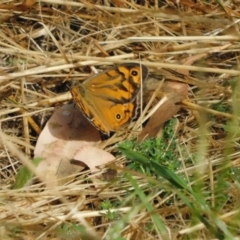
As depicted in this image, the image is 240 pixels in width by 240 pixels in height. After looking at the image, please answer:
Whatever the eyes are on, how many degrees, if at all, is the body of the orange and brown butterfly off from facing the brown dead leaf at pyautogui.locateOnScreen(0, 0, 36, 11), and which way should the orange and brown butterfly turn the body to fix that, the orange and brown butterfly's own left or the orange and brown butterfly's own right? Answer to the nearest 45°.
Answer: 0° — it already faces it
